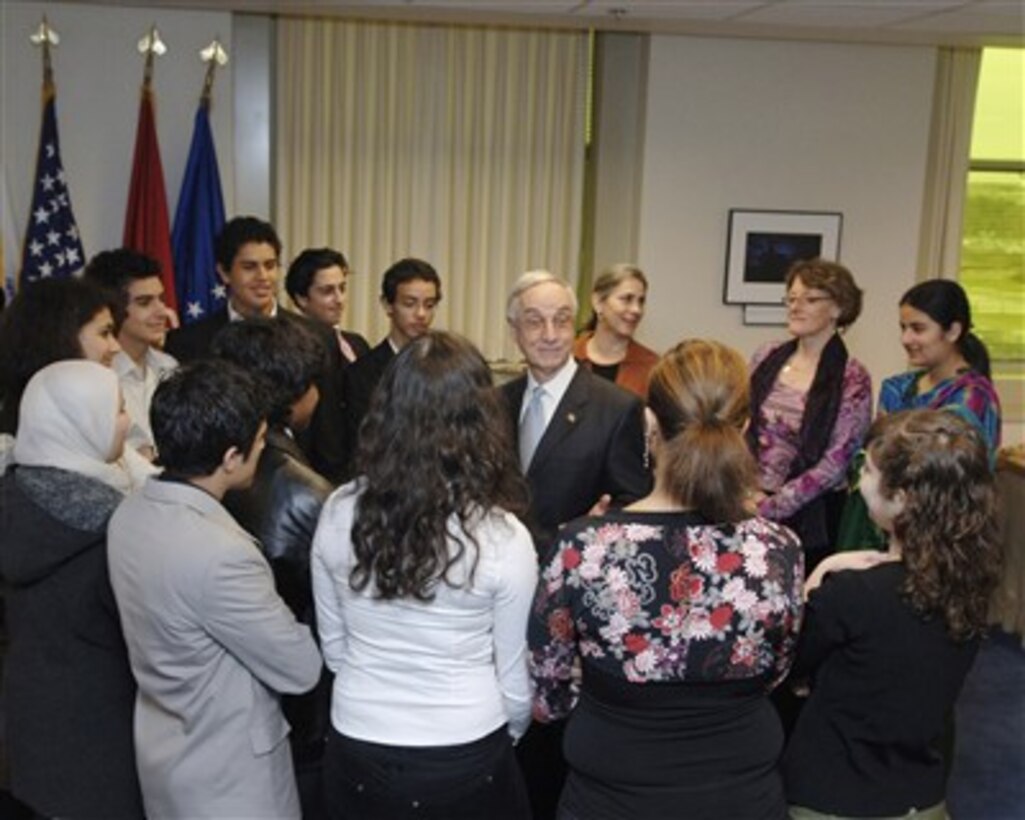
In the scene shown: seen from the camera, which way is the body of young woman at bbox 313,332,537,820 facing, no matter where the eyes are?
away from the camera

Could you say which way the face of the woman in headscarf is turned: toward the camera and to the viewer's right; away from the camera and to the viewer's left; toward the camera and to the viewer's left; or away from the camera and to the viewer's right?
away from the camera and to the viewer's right

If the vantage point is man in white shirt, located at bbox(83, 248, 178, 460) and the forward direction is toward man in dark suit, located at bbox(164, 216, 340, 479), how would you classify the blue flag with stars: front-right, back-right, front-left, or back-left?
front-left

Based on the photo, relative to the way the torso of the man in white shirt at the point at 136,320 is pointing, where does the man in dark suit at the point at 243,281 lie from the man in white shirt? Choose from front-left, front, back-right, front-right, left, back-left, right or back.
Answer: left

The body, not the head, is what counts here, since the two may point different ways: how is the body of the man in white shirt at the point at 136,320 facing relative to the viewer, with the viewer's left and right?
facing the viewer and to the right of the viewer

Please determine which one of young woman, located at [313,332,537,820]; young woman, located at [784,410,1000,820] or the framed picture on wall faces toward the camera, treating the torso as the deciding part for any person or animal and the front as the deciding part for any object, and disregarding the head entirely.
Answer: the framed picture on wall

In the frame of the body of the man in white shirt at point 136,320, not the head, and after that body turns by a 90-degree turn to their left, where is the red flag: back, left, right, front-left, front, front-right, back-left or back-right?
front-left

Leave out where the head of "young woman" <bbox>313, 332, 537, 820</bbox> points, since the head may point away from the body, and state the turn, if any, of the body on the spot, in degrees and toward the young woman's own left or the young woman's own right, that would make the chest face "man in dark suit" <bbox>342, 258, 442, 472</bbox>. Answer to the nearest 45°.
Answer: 0° — they already face them

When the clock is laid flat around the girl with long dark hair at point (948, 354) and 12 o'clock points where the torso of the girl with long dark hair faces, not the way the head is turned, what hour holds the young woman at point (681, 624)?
The young woman is roughly at 11 o'clock from the girl with long dark hair.

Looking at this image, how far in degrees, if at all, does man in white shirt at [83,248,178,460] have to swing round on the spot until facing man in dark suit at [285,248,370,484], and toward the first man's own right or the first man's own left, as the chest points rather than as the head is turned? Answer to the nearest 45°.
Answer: approximately 90° to the first man's own left

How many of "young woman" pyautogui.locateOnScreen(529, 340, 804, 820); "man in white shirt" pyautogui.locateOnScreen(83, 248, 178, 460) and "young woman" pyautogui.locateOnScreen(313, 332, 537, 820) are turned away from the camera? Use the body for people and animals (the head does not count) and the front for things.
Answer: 2

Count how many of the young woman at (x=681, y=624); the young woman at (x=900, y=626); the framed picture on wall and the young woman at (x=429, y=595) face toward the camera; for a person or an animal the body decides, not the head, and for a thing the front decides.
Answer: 1

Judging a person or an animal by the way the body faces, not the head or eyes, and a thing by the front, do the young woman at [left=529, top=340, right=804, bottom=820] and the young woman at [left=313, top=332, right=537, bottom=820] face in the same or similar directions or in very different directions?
same or similar directions

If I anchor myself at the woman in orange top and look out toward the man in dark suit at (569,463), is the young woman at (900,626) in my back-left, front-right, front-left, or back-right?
front-left

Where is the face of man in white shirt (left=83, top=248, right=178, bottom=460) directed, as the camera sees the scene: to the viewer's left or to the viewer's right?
to the viewer's right

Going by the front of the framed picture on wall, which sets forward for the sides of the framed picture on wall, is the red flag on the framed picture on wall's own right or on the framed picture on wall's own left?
on the framed picture on wall's own right

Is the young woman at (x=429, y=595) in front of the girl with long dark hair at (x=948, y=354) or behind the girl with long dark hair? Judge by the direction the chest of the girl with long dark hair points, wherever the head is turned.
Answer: in front

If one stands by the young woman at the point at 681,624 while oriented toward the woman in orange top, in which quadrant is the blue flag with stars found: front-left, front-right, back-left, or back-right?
front-left

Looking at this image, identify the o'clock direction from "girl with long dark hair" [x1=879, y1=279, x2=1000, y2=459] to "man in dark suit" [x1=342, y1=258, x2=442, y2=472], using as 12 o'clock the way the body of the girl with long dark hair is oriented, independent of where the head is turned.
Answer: The man in dark suit is roughly at 1 o'clock from the girl with long dark hair.

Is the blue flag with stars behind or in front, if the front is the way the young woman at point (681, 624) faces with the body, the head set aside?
in front
